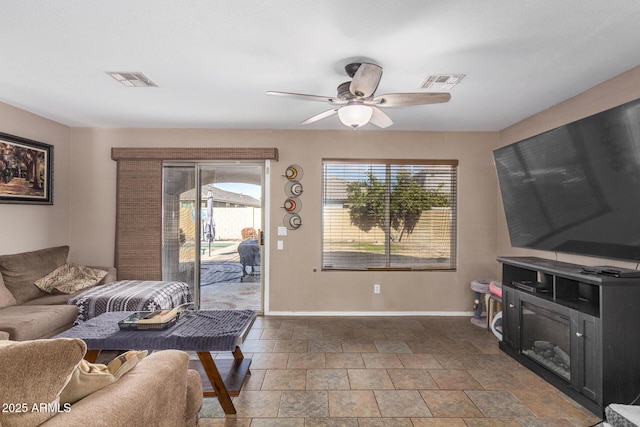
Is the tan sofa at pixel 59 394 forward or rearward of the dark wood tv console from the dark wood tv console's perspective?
forward

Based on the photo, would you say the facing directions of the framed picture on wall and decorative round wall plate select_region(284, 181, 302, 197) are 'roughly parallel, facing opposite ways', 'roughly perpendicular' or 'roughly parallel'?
roughly perpendicular

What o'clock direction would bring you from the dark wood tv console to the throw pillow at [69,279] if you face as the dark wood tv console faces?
The throw pillow is roughly at 1 o'clock from the dark wood tv console.

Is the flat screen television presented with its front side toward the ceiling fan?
yes

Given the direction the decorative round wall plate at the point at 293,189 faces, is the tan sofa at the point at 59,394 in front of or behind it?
in front

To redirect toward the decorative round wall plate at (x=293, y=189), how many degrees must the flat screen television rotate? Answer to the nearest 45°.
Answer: approximately 45° to its right

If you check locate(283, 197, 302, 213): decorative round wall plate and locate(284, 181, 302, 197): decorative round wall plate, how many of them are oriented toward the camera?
2

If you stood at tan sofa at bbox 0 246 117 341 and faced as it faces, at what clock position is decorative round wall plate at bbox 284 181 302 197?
The decorative round wall plate is roughly at 11 o'clock from the tan sofa.

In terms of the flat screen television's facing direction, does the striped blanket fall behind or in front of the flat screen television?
in front

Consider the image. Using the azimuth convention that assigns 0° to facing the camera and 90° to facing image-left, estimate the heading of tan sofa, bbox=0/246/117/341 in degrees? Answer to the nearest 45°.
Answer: approximately 315°

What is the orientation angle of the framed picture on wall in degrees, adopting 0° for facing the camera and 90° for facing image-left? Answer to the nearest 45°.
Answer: approximately 315°

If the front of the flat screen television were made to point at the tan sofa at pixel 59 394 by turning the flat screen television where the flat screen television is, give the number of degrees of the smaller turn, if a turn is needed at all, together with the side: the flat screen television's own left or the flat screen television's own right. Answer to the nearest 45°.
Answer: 0° — it already faces it

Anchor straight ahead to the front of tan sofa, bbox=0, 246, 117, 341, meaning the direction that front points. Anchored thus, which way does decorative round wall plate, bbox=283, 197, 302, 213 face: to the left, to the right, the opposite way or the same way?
to the right

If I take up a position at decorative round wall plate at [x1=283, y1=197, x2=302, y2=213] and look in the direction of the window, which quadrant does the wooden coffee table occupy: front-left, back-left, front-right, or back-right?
back-right

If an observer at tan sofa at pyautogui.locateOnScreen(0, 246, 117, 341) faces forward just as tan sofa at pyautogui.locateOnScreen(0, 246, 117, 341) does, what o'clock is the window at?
The window is roughly at 11 o'clock from the tan sofa.
